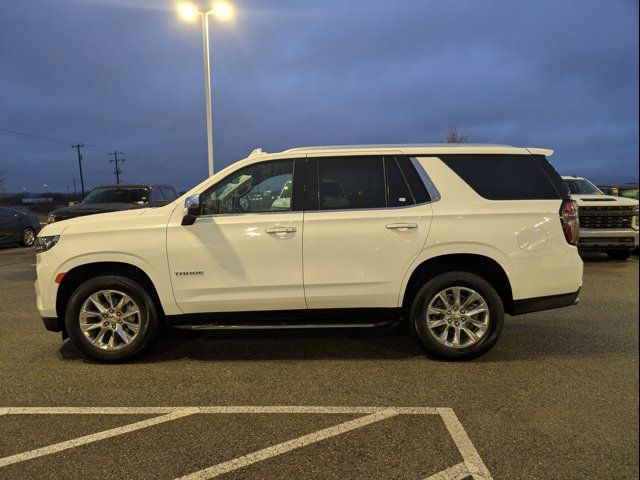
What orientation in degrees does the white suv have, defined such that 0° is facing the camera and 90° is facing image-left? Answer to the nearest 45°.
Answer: approximately 90°

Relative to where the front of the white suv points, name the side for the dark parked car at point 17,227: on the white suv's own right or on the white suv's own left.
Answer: on the white suv's own right
